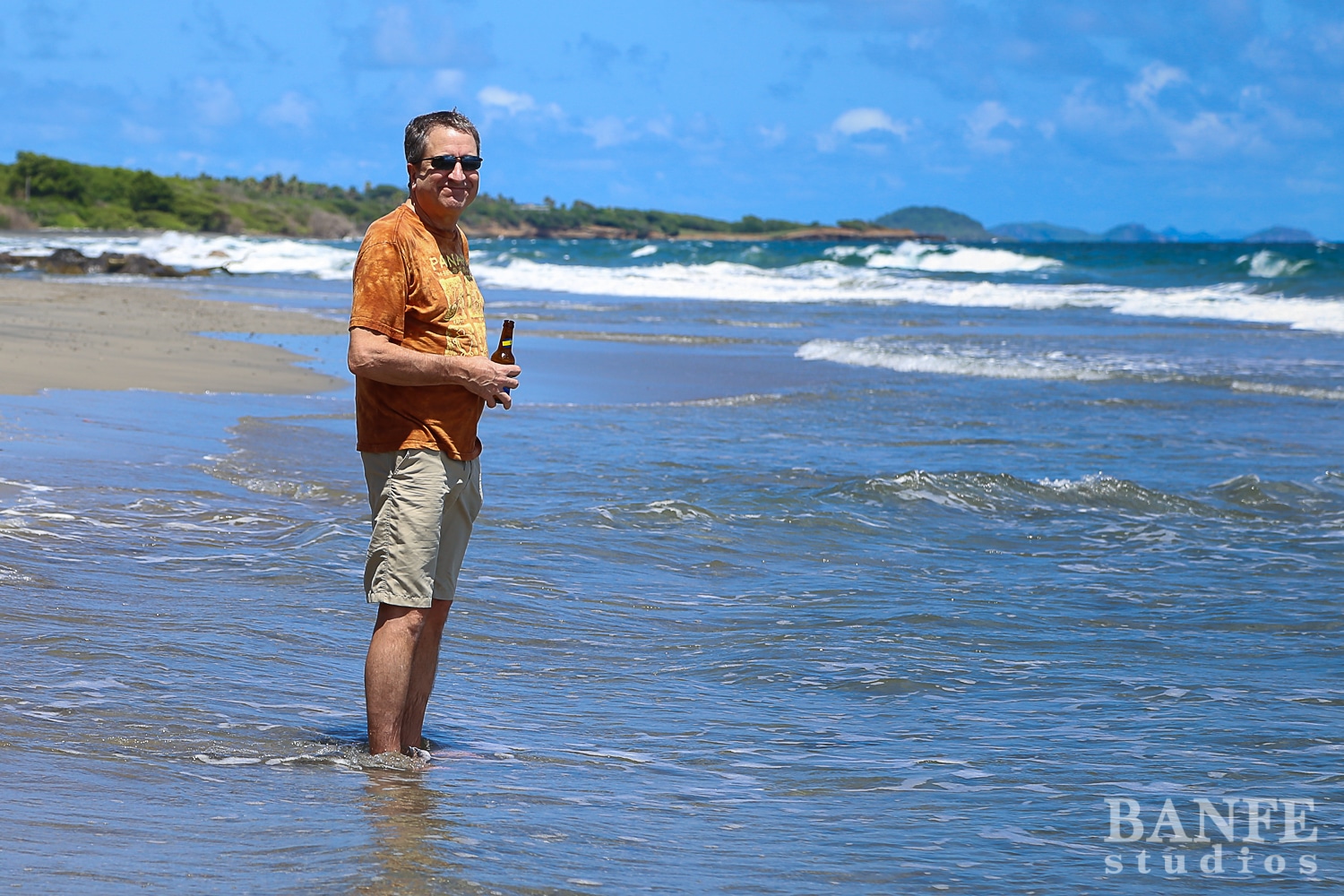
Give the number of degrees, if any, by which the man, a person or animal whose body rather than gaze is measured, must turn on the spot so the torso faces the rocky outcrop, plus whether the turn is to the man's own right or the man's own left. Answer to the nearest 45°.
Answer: approximately 135° to the man's own left

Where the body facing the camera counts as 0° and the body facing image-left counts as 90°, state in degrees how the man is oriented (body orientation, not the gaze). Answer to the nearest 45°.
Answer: approximately 315°
